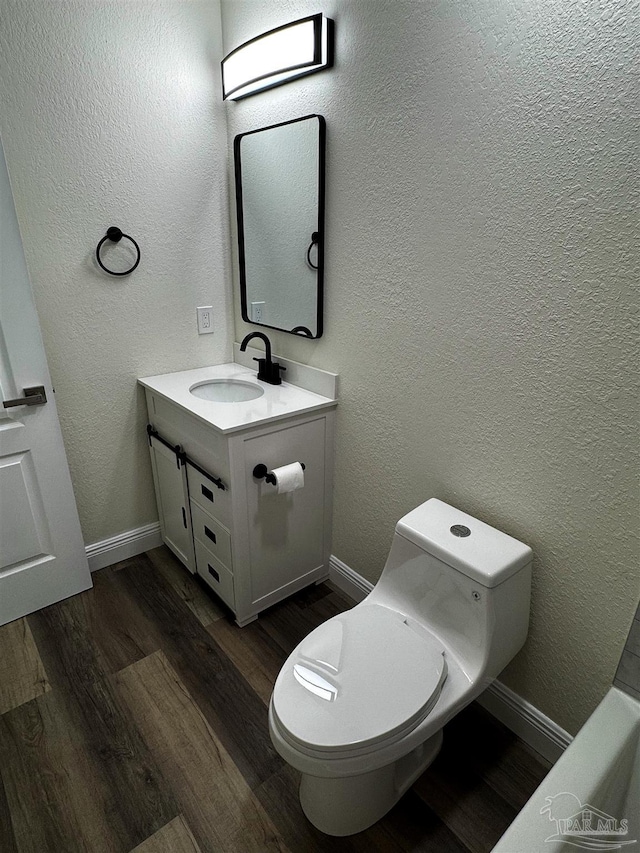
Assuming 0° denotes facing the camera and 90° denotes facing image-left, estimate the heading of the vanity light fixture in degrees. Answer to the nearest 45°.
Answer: approximately 45°

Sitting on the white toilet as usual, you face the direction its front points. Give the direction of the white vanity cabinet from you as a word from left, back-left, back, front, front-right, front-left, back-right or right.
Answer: right

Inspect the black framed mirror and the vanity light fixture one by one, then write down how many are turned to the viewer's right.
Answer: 0

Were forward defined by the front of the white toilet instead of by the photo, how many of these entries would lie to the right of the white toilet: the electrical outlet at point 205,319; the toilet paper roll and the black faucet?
3

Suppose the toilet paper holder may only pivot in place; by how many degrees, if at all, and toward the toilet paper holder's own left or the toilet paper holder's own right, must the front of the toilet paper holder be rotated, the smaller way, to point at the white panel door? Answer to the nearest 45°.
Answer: approximately 135° to the toilet paper holder's own right

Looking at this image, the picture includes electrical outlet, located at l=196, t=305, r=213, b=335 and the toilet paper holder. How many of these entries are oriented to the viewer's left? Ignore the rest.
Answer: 0

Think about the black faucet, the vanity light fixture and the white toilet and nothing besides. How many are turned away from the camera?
0

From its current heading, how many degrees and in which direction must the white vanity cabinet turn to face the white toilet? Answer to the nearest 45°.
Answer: approximately 90° to its left

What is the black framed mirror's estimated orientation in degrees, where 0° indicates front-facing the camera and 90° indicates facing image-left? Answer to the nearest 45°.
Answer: approximately 45°

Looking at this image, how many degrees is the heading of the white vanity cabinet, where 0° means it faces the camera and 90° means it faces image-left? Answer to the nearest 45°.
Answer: approximately 45°
